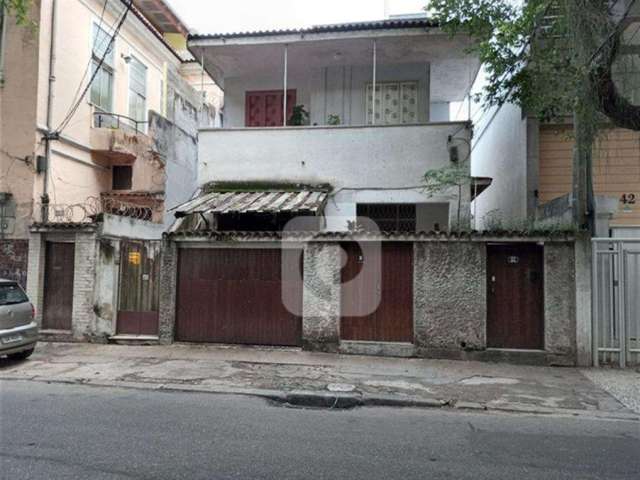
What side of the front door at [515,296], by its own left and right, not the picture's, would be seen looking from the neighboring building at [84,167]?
right

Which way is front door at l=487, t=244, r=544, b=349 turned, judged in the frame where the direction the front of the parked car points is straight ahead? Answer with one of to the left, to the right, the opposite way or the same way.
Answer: to the left

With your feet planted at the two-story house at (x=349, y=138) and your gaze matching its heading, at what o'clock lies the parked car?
The parked car is roughly at 2 o'clock from the two-story house.

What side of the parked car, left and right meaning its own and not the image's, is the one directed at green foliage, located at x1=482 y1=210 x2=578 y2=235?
back

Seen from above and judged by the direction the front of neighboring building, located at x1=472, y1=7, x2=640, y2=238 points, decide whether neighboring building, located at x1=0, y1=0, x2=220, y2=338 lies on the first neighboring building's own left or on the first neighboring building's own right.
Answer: on the first neighboring building's own right

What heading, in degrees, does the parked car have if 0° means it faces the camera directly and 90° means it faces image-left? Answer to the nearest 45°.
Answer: approximately 135°

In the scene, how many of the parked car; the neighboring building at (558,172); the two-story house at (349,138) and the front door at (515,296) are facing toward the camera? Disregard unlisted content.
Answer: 3
